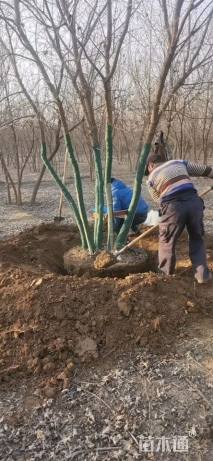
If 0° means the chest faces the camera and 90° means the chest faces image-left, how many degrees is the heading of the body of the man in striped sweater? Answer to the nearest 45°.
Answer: approximately 135°
